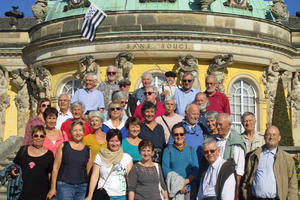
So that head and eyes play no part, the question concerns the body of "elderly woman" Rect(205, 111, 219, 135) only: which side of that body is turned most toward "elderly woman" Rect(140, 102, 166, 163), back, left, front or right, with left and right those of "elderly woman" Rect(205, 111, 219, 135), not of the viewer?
right

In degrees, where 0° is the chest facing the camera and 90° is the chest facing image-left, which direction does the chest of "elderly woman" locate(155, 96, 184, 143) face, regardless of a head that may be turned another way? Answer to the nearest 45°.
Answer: approximately 0°

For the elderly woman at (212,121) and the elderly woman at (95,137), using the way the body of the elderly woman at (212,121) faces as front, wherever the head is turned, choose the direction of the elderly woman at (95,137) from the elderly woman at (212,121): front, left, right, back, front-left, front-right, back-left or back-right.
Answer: right

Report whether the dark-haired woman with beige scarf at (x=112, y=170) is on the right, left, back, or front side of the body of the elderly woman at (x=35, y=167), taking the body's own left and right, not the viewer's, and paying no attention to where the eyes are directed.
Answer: left

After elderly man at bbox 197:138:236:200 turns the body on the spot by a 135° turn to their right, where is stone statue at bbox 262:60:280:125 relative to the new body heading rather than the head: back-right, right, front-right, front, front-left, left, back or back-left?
front

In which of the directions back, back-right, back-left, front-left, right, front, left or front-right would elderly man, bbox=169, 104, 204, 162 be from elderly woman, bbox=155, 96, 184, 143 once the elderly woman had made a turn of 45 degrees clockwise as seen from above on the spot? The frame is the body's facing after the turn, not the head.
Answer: left

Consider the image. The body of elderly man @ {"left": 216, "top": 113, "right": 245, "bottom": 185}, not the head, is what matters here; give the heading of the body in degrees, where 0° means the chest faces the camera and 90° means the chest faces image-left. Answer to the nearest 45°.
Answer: approximately 45°

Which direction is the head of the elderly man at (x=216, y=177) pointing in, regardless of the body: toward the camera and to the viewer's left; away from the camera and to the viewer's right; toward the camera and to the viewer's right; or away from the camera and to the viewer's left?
toward the camera and to the viewer's left
